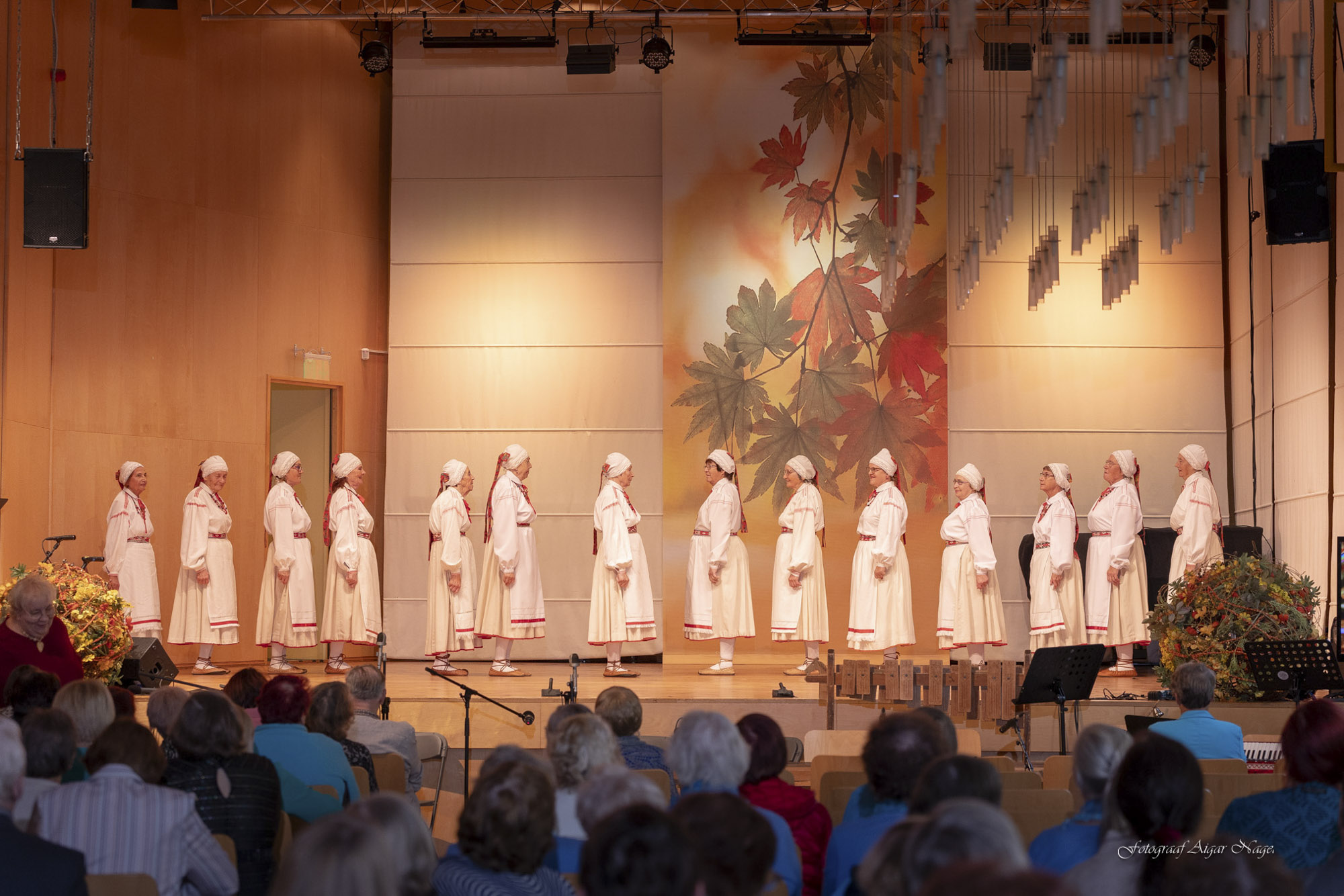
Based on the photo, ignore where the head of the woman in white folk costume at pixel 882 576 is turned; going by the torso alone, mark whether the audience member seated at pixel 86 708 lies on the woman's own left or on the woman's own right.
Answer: on the woman's own left

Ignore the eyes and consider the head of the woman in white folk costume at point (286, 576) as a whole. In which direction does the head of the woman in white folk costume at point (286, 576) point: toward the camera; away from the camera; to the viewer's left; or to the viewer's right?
to the viewer's right

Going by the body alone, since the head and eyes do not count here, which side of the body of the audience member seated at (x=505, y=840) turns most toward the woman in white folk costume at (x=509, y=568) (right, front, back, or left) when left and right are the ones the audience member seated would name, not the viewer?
front

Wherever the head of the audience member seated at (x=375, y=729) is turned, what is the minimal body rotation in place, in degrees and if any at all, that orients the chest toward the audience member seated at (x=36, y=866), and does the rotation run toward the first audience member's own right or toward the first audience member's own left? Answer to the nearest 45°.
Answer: approximately 180°

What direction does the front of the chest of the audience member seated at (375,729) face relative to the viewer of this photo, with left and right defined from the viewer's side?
facing away from the viewer

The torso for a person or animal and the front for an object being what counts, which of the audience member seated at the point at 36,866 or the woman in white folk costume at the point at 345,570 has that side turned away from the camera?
the audience member seated

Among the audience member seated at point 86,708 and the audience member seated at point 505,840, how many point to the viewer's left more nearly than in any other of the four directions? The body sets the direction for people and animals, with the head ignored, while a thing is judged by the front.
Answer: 0

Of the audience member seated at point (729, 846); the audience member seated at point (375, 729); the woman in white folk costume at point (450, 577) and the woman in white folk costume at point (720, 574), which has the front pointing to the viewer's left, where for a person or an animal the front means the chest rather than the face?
the woman in white folk costume at point (720, 574)

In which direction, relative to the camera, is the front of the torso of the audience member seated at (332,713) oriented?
away from the camera

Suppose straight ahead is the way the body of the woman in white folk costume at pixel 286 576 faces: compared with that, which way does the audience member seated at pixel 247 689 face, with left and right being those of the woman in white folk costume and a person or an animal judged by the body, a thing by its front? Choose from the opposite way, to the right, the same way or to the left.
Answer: to the left

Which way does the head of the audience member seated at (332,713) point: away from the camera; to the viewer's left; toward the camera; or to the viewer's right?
away from the camera

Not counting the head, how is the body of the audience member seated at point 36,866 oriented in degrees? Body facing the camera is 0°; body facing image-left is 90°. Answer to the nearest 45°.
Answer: approximately 180°

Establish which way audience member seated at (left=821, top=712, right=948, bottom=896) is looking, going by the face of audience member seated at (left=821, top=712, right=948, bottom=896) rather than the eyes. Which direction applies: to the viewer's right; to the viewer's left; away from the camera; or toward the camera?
away from the camera

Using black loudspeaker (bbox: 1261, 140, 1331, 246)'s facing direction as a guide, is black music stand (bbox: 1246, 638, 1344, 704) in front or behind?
in front

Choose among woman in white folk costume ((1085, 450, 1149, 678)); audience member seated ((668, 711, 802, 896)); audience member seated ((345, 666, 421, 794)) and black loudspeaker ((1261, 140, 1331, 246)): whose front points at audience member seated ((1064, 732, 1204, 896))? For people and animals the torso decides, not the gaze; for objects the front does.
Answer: the black loudspeaker

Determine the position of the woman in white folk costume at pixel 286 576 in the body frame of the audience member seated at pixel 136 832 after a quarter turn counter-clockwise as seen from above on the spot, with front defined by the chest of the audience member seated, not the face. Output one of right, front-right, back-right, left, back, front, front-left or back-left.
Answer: right

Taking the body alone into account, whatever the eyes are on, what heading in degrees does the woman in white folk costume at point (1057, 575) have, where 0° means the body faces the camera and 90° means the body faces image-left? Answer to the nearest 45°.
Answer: approximately 90°

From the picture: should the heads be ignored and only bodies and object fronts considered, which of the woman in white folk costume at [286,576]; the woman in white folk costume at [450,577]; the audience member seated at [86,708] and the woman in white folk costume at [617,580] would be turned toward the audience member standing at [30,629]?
the audience member seated at [86,708]

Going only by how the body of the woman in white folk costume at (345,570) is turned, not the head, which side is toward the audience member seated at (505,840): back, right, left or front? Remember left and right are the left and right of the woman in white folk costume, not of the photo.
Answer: right
